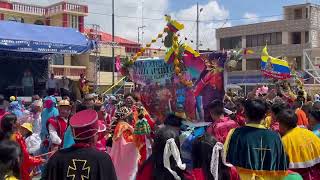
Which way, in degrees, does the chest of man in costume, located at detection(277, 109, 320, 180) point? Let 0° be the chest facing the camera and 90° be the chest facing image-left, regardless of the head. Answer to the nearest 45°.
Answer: approximately 135°

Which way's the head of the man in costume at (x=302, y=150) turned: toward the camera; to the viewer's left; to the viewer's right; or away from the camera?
away from the camera

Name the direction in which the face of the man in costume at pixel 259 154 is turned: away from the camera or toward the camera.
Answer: away from the camera

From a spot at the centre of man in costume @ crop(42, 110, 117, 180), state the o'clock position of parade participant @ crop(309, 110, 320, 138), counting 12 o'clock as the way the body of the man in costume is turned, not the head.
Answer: The parade participant is roughly at 2 o'clock from the man in costume.

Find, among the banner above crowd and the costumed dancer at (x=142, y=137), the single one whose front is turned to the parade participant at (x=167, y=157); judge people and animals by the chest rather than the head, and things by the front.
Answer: the banner above crowd

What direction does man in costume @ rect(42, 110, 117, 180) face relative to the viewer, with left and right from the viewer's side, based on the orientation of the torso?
facing away from the viewer

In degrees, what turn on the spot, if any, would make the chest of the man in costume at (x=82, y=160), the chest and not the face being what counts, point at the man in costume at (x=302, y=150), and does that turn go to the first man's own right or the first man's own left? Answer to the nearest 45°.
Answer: approximately 90° to the first man's own right

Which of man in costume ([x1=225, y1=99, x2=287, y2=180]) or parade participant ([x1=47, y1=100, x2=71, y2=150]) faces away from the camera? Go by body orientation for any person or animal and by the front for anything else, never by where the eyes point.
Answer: the man in costume

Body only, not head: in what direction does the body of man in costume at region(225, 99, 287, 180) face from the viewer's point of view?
away from the camera

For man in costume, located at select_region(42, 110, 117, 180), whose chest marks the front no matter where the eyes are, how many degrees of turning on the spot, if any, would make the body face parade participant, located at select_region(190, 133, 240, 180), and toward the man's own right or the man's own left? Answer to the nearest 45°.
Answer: approximately 45° to the man's own right
